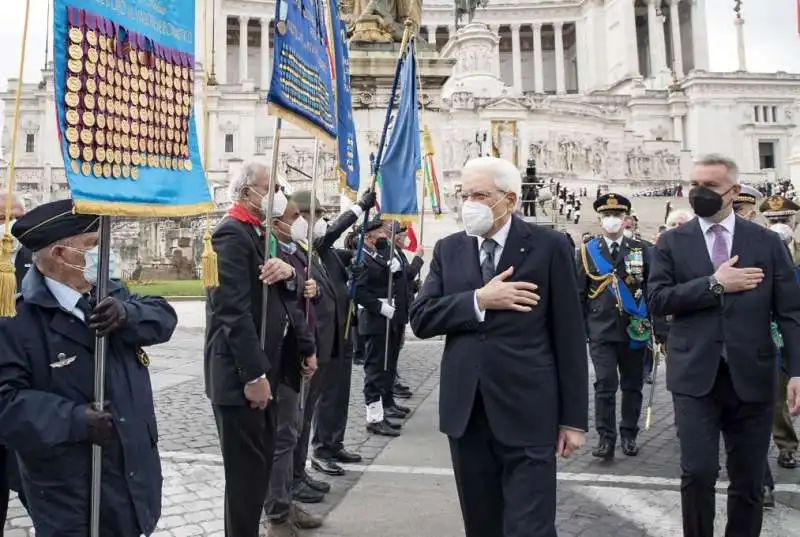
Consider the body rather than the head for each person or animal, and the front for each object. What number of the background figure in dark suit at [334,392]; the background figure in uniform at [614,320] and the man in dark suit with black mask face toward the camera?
2

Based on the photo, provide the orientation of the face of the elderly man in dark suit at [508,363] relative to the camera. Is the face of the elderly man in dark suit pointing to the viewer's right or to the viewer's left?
to the viewer's left

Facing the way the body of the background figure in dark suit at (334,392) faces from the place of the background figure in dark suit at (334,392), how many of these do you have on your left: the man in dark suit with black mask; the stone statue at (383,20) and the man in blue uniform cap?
1

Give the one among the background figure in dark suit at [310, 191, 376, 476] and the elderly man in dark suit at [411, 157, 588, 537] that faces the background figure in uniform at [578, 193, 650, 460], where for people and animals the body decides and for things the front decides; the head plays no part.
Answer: the background figure in dark suit at [310, 191, 376, 476]

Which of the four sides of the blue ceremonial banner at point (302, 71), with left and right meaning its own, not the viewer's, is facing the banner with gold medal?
right

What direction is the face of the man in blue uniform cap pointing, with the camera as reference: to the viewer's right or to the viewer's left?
to the viewer's right

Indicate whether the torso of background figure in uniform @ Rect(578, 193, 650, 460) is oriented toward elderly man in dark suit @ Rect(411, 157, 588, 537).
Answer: yes

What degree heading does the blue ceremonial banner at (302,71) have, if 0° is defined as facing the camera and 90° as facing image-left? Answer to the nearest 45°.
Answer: approximately 315°

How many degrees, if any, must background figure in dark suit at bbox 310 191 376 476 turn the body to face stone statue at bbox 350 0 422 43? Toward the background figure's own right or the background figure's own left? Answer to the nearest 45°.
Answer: approximately 90° to the background figure's own left

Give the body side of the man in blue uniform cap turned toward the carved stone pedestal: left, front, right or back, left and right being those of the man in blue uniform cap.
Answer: left

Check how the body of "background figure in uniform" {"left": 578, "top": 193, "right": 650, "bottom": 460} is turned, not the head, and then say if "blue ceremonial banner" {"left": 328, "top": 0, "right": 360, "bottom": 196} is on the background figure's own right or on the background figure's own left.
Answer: on the background figure's own right

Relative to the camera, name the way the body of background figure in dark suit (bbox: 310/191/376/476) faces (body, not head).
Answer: to the viewer's right
